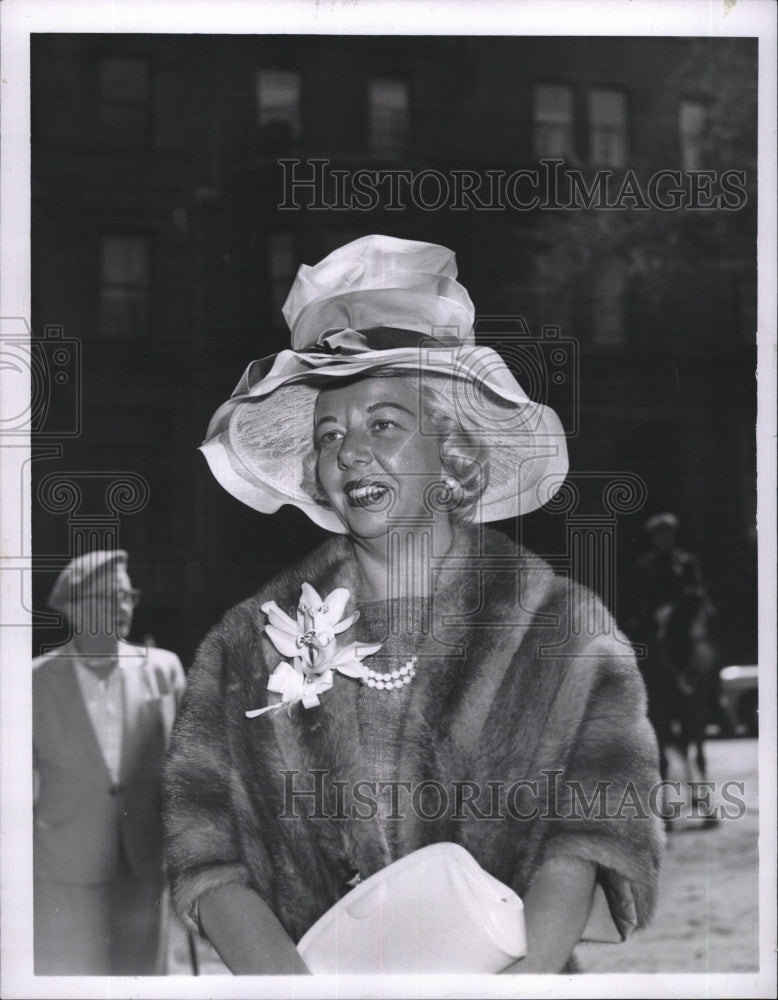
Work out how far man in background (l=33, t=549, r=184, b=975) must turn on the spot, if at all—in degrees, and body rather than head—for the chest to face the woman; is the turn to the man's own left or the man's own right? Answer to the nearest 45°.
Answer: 0° — they already face them

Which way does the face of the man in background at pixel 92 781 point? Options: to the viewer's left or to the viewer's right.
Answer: to the viewer's right

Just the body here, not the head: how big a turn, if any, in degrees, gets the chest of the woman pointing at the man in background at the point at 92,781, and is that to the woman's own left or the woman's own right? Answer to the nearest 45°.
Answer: approximately 90° to the woman's own right

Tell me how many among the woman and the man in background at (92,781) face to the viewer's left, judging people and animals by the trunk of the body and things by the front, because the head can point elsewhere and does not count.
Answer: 0

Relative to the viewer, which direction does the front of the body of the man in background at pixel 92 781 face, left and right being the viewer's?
facing the viewer and to the right of the viewer

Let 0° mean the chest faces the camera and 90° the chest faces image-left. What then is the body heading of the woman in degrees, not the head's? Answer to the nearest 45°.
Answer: approximately 0°
